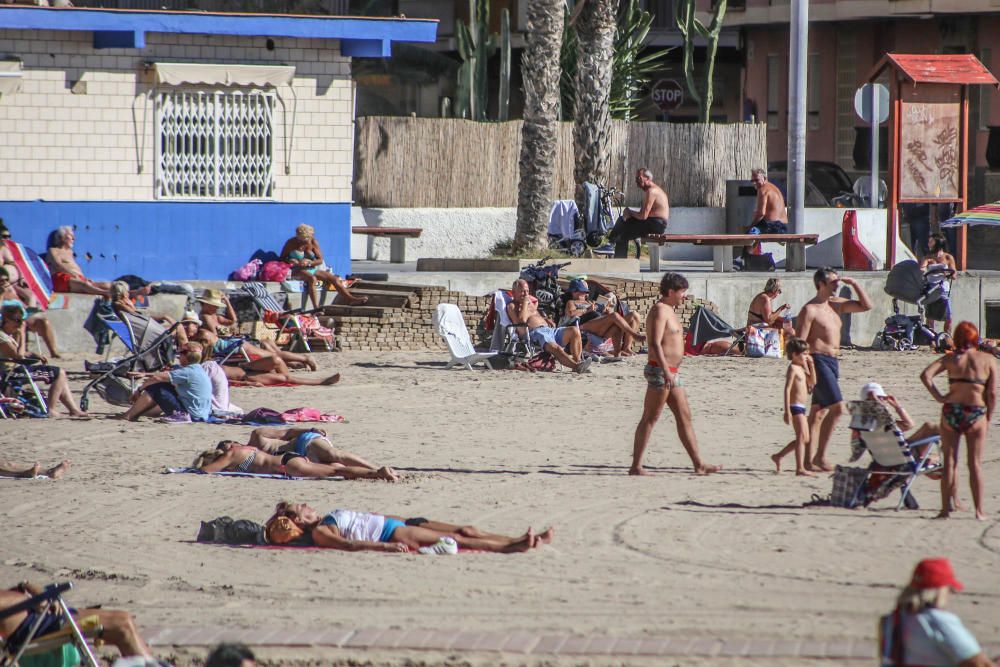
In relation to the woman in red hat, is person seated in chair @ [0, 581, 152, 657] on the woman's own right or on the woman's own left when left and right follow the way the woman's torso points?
on the woman's own left

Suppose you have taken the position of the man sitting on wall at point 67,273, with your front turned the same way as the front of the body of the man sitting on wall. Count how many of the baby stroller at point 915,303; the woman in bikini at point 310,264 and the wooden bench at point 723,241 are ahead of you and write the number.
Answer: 3

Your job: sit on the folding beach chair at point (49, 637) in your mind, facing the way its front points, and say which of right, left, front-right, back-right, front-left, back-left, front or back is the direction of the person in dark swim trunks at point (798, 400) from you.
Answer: front-left

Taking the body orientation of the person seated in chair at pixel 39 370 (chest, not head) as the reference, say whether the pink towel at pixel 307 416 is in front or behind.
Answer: in front

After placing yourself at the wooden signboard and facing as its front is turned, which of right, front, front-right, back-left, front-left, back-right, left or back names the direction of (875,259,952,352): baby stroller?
front

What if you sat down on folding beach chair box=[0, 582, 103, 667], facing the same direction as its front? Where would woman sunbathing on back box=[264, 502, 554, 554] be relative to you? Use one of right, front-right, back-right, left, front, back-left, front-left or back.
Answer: front-left

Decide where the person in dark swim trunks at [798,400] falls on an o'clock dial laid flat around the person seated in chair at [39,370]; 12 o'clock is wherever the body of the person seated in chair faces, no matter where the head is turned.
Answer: The person in dark swim trunks is roughly at 1 o'clock from the person seated in chair.

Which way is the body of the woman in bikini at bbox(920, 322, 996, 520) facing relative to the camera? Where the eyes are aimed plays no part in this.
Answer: away from the camera

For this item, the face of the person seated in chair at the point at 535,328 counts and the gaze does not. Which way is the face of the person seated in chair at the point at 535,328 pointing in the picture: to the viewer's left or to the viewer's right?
to the viewer's right

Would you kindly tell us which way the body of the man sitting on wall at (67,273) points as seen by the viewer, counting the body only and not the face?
to the viewer's right

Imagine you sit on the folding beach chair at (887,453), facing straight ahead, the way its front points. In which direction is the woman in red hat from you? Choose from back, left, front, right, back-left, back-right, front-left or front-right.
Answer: back-right

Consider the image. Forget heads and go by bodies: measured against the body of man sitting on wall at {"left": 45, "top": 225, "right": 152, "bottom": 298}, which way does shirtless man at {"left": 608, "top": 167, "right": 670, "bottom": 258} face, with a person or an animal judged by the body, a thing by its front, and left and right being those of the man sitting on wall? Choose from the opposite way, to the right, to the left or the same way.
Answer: the opposite way

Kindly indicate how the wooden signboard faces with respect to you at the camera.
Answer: facing the viewer

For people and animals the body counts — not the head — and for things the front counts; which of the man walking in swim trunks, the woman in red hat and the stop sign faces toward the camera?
the stop sign
